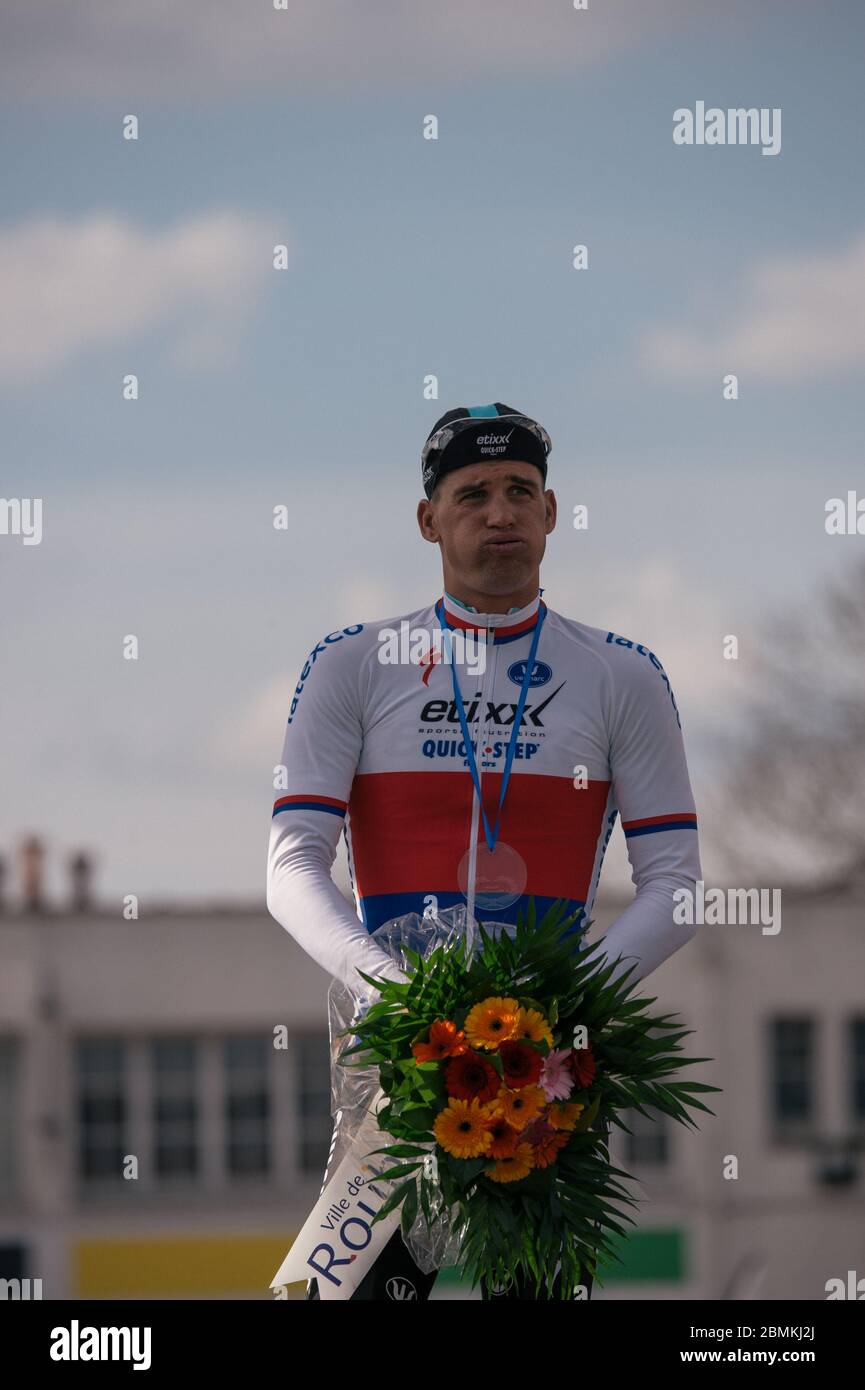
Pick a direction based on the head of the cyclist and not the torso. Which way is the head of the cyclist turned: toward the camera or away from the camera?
toward the camera

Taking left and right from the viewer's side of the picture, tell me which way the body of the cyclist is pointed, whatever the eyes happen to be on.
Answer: facing the viewer

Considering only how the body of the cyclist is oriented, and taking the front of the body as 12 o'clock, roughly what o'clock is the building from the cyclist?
The building is roughly at 6 o'clock from the cyclist.
